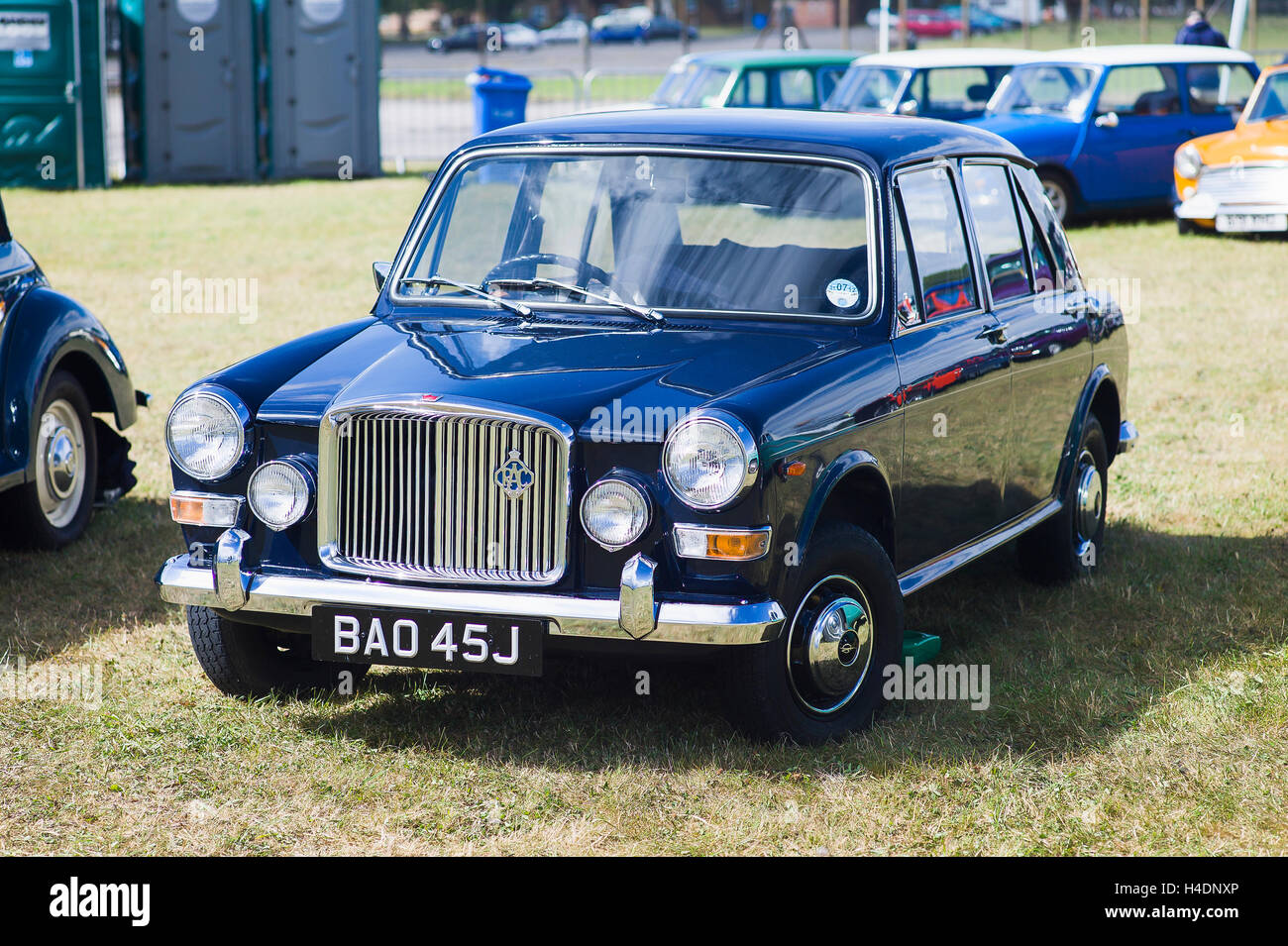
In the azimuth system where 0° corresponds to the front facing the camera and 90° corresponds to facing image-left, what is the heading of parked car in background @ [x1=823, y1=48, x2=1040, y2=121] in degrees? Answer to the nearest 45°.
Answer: approximately 45°

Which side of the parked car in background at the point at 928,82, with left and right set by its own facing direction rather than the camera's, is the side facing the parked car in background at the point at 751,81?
right

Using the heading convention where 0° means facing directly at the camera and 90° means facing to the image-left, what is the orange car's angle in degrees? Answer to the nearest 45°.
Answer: approximately 45°

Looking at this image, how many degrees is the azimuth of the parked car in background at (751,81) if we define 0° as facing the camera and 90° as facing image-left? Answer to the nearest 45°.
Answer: approximately 45°

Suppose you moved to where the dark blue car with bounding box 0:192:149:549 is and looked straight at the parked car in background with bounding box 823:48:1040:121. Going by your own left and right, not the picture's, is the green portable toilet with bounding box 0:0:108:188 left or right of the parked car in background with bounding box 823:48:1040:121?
left

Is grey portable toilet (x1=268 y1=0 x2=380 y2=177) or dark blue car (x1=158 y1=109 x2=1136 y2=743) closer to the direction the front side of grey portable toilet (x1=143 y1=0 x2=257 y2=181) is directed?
the dark blue car
